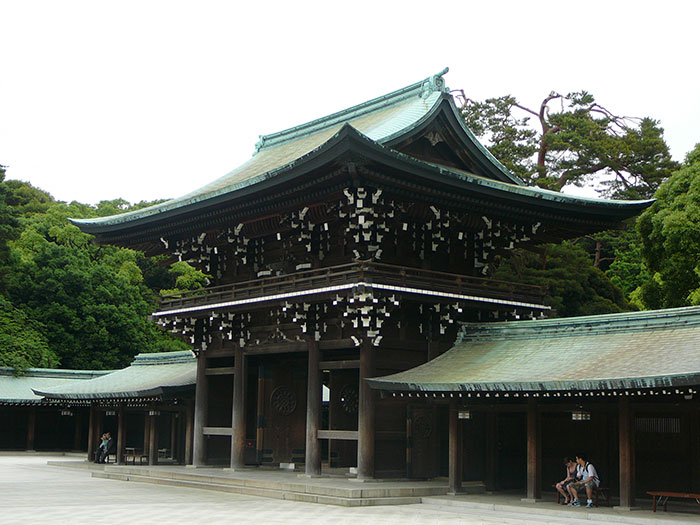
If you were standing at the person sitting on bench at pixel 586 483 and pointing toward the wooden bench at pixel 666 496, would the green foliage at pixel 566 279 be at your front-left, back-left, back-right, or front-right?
back-left

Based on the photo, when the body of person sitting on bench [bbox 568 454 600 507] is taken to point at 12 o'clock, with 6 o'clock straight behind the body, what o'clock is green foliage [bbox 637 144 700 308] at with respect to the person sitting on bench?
The green foliage is roughly at 5 o'clock from the person sitting on bench.

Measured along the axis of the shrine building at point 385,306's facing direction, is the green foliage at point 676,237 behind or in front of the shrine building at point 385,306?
behind

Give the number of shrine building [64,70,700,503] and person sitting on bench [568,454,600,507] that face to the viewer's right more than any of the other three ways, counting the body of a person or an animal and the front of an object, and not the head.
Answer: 0

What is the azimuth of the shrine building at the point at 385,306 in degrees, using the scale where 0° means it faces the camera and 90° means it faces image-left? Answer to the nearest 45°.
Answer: approximately 45°

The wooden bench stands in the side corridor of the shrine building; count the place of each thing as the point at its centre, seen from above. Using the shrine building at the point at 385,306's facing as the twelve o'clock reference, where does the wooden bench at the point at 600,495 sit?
The wooden bench is roughly at 9 o'clock from the shrine building.
